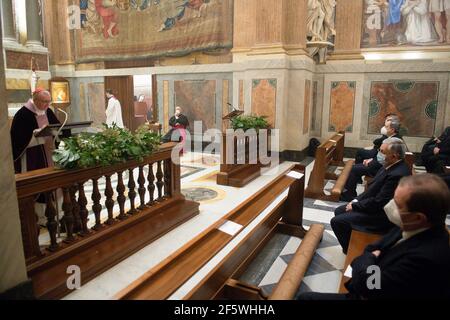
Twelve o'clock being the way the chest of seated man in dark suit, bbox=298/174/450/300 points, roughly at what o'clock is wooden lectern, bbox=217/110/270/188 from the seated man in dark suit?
The wooden lectern is roughly at 2 o'clock from the seated man in dark suit.

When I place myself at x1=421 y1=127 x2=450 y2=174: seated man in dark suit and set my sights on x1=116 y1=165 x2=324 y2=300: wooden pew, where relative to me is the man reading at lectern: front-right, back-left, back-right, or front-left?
front-right

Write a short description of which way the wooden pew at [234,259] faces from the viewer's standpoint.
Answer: facing away from the viewer and to the left of the viewer

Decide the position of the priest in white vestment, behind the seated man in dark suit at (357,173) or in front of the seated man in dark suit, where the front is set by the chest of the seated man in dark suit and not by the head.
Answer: in front

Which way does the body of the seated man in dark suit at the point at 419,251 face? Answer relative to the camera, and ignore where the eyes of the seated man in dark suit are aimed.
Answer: to the viewer's left

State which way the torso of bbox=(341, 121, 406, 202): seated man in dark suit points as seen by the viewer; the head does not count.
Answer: to the viewer's left

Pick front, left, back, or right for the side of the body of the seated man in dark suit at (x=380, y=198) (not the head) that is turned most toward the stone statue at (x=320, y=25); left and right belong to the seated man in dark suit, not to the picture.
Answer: right

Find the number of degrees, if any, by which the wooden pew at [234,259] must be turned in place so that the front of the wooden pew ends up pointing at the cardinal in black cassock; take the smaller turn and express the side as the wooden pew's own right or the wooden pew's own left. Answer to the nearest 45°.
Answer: approximately 45° to the wooden pew's own right

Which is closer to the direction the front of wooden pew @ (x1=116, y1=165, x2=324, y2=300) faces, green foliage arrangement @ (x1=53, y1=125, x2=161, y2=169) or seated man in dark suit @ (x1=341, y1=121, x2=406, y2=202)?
the green foliage arrangement

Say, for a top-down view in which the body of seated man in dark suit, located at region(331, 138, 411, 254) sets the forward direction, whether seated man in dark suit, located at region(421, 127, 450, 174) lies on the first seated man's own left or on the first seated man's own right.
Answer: on the first seated man's own right

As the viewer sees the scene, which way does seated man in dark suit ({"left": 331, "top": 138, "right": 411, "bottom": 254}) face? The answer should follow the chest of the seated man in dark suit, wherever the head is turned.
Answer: to the viewer's left

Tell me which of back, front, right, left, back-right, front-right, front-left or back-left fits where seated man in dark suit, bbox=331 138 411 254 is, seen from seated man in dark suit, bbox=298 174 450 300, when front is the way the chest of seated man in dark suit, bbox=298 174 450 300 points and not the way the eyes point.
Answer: right
